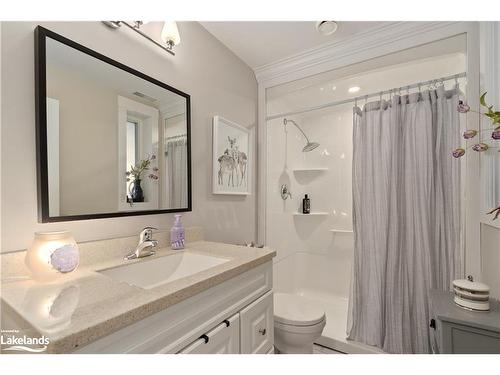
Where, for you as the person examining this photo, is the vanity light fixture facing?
facing the viewer and to the right of the viewer

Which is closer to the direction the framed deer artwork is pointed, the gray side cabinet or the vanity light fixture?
the gray side cabinet

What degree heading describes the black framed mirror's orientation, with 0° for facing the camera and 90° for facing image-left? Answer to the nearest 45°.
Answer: approximately 315°

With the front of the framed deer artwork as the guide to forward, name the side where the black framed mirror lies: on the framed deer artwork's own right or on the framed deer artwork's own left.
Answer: on the framed deer artwork's own right

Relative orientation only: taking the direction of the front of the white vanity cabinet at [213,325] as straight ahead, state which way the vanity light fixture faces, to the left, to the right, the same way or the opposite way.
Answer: the same way

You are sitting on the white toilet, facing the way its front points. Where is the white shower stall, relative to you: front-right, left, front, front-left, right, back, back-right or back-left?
back-left

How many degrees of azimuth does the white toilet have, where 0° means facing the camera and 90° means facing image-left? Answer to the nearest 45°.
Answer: approximately 315°

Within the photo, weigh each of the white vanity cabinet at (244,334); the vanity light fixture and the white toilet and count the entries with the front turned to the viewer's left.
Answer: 0

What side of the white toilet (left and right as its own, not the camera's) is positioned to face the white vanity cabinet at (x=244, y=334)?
right

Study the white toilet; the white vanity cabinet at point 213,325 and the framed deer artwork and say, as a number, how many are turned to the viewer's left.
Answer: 0

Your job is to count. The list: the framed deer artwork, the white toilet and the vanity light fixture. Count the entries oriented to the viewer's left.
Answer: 0

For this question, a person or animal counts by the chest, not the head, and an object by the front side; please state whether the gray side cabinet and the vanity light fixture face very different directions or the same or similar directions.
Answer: very different directions
